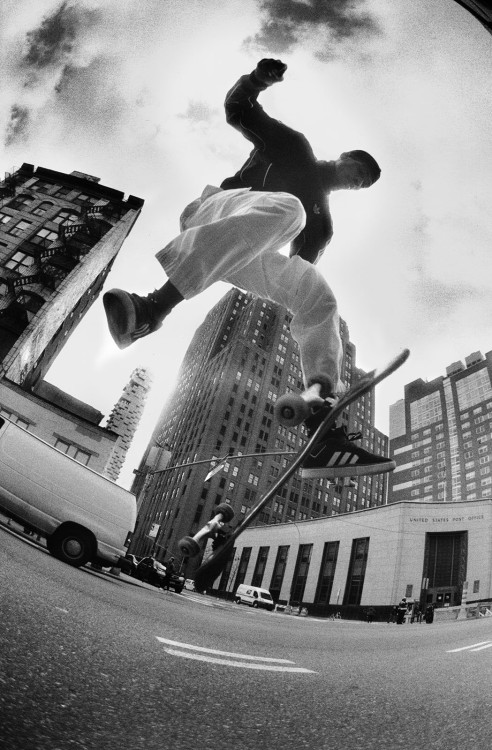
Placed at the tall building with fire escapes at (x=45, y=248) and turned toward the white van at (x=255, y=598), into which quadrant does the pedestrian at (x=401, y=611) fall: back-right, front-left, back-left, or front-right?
front-right

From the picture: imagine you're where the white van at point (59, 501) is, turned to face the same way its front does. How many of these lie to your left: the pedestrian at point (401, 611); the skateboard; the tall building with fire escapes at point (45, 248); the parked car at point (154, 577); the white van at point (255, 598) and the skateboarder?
2

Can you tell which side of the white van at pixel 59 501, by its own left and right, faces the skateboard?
left

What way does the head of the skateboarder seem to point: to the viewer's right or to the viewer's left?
to the viewer's right

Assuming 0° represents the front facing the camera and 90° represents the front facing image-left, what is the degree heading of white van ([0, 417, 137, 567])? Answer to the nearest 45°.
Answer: approximately 90°

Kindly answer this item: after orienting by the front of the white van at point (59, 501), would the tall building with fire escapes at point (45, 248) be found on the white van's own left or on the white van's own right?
on the white van's own right

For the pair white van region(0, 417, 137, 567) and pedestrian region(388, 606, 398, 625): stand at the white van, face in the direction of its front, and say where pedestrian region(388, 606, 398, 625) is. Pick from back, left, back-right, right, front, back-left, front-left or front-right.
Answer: back-right

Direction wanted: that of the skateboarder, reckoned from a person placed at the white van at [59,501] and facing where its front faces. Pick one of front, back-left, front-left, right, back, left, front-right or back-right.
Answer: left
